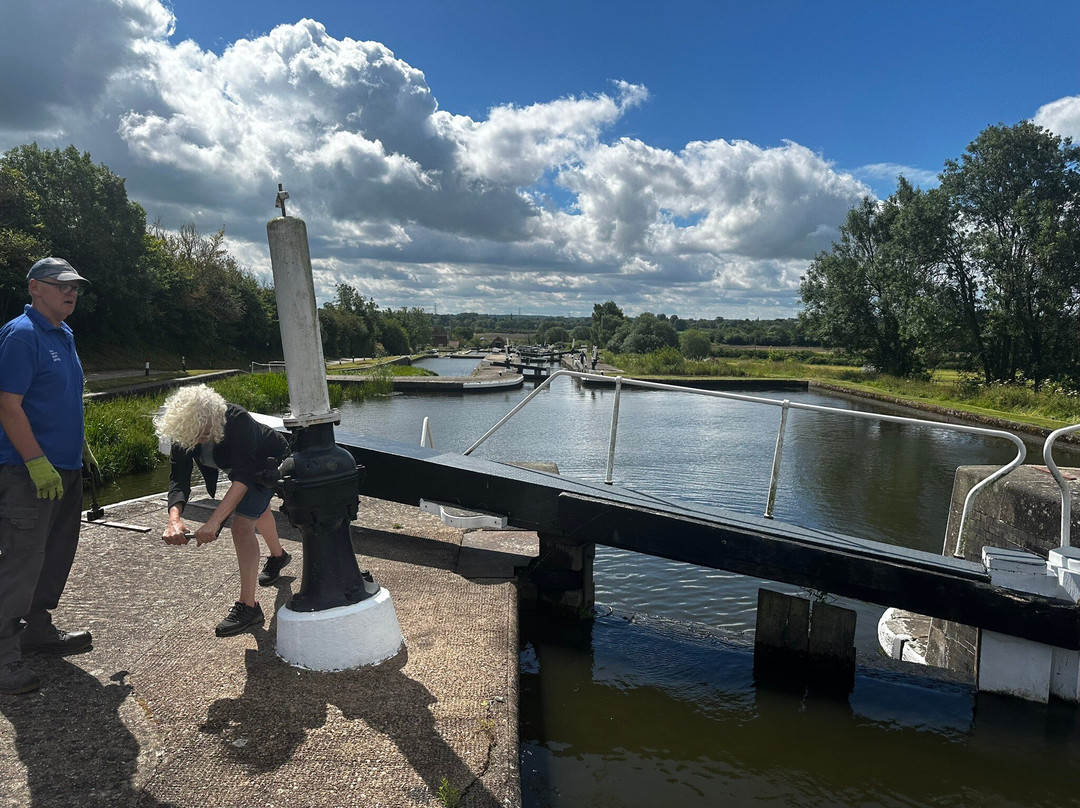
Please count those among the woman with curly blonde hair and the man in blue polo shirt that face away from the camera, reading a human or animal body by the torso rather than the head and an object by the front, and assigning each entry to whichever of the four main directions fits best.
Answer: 0

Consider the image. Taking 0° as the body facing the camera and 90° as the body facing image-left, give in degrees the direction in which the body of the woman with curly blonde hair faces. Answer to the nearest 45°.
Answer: approximately 45°

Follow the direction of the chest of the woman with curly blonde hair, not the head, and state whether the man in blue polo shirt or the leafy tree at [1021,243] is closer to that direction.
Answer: the man in blue polo shirt

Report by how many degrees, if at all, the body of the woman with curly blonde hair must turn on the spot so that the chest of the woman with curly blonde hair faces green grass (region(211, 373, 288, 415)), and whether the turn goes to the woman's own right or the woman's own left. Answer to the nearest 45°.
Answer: approximately 135° to the woman's own right

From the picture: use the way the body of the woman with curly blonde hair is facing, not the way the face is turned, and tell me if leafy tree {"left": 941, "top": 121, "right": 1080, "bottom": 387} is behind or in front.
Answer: behind

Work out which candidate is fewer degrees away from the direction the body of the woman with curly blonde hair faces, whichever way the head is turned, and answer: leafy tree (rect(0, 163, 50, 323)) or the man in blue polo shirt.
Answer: the man in blue polo shirt

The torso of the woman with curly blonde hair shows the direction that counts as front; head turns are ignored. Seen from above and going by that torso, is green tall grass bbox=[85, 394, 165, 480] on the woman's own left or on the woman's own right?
on the woman's own right

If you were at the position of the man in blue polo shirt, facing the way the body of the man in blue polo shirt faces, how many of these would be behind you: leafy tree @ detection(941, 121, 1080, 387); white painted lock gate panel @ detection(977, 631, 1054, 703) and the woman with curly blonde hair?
0

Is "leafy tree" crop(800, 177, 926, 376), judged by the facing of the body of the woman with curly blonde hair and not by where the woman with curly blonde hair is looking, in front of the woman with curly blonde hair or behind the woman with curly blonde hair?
behind

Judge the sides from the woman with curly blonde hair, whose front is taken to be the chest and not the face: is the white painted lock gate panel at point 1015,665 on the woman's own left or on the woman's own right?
on the woman's own left

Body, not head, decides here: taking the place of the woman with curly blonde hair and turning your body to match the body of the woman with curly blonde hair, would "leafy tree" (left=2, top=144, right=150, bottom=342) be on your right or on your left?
on your right

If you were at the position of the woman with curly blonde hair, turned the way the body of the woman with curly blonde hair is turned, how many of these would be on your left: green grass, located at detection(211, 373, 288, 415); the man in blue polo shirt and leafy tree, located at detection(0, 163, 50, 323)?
0

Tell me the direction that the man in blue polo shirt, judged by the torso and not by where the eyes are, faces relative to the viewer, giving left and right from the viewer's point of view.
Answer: facing the viewer and to the right of the viewer

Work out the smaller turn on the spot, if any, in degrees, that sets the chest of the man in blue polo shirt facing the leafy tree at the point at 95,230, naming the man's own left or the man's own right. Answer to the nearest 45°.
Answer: approximately 135° to the man's own left

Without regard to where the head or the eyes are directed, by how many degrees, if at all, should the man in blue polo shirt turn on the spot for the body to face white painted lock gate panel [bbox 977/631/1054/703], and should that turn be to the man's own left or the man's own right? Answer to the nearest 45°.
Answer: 0° — they already face it

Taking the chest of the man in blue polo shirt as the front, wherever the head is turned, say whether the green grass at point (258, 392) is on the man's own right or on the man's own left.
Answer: on the man's own left

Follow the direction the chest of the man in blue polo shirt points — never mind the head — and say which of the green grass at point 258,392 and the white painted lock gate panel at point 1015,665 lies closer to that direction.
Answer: the white painted lock gate panel

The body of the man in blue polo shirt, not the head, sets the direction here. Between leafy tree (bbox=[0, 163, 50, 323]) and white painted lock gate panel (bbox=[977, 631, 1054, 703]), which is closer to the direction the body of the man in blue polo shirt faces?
the white painted lock gate panel
